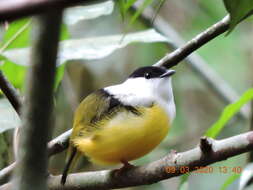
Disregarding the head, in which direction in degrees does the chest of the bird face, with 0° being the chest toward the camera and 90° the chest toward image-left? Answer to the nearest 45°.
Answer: approximately 270°
